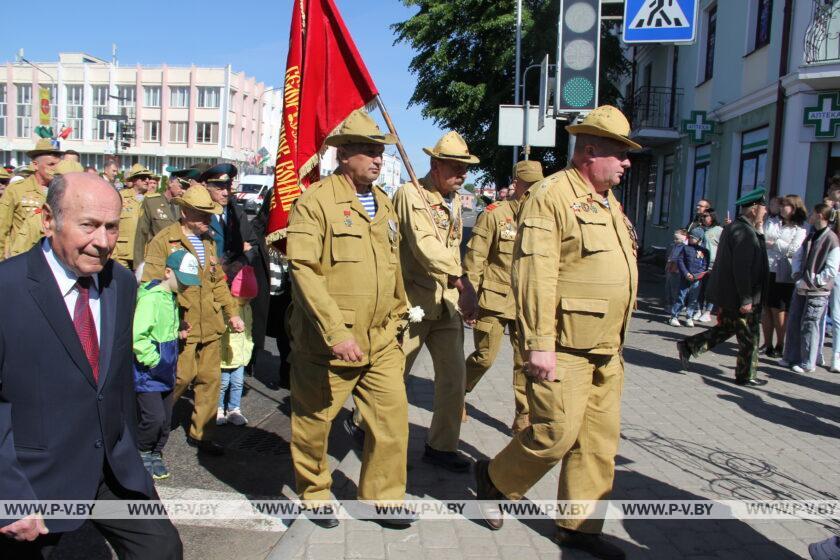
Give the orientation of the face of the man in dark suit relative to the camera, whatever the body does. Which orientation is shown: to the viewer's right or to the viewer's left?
to the viewer's right

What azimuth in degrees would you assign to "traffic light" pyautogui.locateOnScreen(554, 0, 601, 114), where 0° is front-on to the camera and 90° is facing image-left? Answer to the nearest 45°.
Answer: approximately 0°

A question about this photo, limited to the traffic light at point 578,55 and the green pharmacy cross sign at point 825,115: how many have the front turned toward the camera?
2

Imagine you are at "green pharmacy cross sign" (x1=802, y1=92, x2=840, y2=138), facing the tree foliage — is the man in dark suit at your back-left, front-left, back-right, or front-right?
back-left

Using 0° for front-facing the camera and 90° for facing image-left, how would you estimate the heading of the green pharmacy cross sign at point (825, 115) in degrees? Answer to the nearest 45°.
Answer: approximately 0°

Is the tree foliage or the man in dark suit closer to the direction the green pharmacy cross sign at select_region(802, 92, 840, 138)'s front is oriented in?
the man in dark suit
